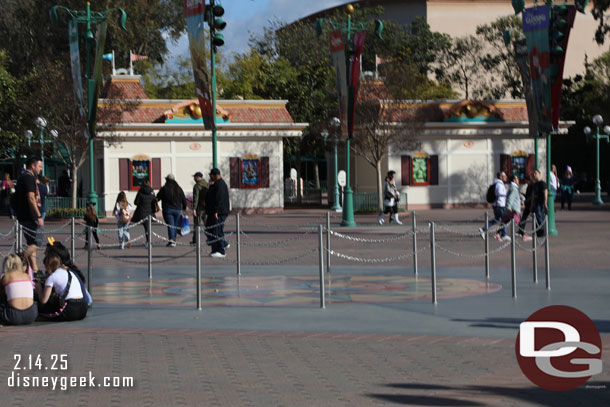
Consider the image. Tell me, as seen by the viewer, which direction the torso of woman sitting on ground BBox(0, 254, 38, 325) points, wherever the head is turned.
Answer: away from the camera

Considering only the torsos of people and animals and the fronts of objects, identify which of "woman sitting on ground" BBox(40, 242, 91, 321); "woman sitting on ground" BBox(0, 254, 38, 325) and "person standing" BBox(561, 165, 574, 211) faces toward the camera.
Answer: the person standing

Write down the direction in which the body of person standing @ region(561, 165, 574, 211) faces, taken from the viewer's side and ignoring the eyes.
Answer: toward the camera

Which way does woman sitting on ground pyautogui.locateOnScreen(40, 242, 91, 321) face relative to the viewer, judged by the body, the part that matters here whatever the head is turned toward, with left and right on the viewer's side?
facing away from the viewer and to the left of the viewer

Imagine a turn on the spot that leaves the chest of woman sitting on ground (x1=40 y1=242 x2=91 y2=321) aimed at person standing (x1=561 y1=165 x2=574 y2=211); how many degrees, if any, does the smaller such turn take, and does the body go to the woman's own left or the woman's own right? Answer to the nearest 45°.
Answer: approximately 90° to the woman's own right

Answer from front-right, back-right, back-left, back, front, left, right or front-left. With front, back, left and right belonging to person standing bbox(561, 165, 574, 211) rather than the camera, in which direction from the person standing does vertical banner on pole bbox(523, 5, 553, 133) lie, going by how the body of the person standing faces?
front

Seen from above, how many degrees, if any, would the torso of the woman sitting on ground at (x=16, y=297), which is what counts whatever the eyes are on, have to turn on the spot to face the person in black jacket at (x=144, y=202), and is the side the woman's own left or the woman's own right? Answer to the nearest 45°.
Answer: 0° — they already face them

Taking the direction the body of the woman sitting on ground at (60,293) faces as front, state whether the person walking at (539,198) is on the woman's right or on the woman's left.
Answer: on the woman's right

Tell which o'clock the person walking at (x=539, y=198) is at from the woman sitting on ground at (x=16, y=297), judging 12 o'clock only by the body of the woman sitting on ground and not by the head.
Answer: The person walking is roughly at 2 o'clock from the woman sitting on ground.

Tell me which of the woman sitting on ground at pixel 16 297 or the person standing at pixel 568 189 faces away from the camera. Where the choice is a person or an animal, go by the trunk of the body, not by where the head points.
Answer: the woman sitting on ground

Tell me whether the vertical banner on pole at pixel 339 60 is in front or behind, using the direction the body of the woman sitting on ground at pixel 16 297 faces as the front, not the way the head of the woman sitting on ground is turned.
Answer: in front

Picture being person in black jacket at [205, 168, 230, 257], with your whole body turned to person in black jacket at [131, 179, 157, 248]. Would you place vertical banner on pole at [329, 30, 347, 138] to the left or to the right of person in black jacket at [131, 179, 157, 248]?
right

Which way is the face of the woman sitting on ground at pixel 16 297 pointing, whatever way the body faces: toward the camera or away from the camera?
away from the camera

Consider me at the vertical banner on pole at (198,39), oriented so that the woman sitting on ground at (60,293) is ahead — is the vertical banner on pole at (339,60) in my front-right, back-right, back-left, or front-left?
back-left
